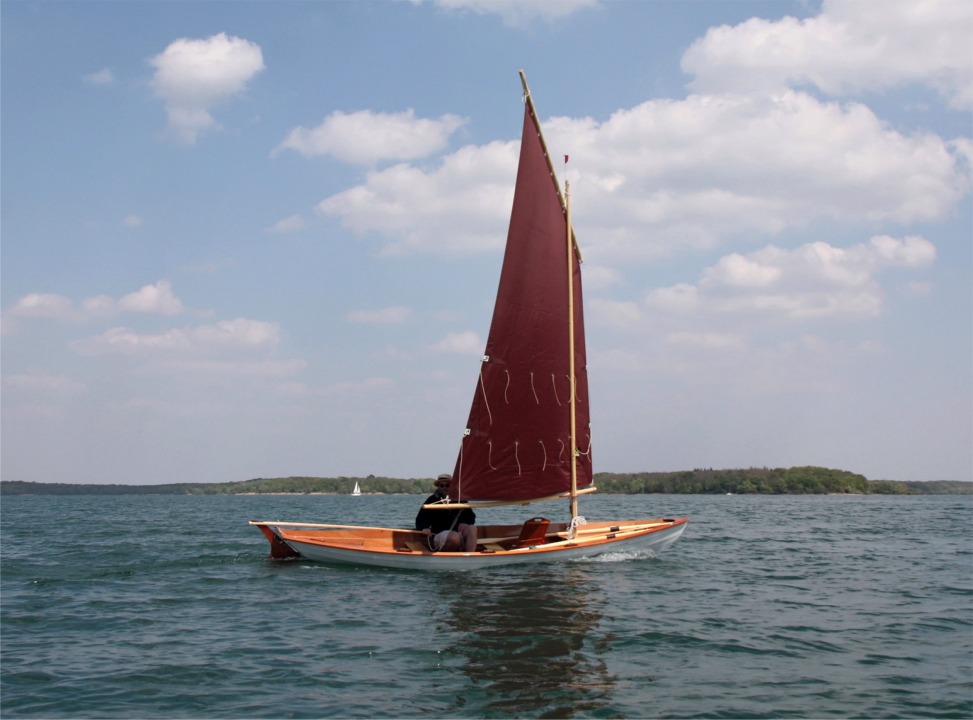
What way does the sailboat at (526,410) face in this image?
to the viewer's right
